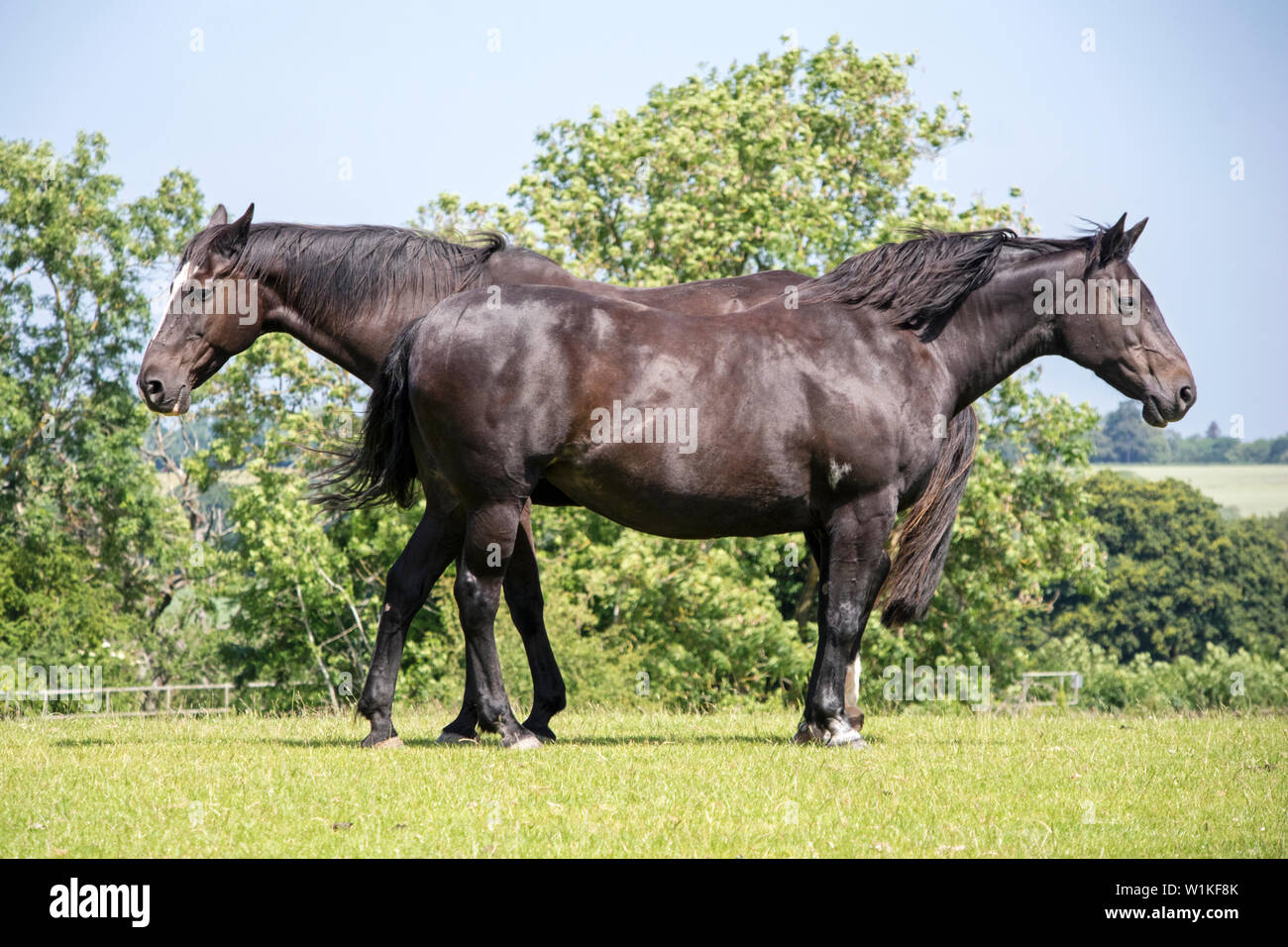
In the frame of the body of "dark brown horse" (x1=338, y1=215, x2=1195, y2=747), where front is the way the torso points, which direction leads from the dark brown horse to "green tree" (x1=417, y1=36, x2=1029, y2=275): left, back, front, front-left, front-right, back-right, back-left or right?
left

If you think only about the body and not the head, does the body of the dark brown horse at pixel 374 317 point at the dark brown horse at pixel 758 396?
no

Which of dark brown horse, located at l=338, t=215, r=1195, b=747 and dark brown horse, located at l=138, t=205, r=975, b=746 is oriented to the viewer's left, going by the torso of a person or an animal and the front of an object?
dark brown horse, located at l=138, t=205, r=975, b=746

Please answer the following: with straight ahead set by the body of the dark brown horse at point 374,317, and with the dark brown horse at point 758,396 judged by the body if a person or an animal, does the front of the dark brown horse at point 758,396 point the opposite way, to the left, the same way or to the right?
the opposite way

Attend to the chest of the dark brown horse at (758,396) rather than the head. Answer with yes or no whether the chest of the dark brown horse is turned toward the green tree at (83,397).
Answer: no

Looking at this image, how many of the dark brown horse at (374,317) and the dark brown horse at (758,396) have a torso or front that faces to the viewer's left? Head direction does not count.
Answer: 1

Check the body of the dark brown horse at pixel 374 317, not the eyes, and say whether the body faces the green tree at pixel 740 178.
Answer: no

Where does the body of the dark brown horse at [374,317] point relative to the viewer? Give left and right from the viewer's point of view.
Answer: facing to the left of the viewer

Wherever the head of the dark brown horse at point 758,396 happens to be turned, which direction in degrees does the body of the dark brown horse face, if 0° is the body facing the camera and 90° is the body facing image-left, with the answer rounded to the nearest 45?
approximately 270°
